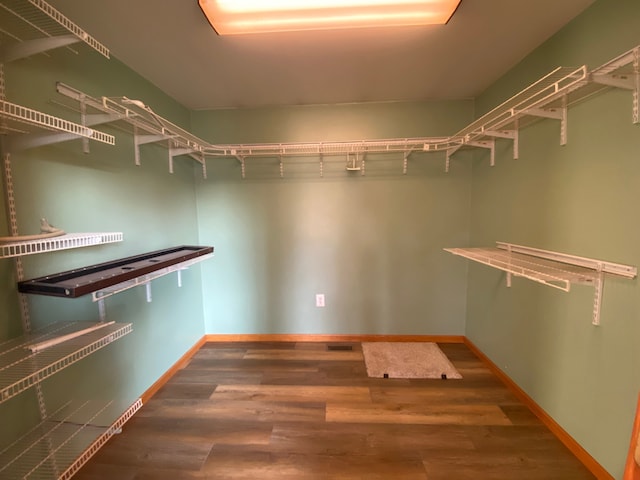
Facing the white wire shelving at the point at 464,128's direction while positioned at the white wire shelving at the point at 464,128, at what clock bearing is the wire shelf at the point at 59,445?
The wire shelf is roughly at 2 o'clock from the white wire shelving.

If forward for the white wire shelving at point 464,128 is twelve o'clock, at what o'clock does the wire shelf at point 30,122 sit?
The wire shelf is roughly at 2 o'clock from the white wire shelving.

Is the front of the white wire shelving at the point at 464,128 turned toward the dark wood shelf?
no

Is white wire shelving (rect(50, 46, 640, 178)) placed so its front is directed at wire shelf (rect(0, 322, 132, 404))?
no

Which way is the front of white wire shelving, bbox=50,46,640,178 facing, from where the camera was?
facing the viewer

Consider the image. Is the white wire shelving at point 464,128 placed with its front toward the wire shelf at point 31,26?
no
